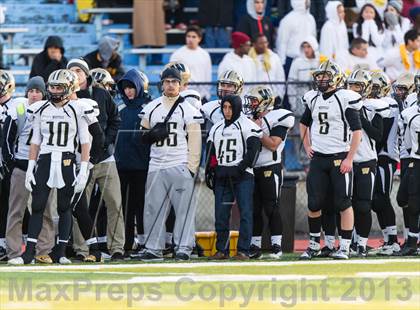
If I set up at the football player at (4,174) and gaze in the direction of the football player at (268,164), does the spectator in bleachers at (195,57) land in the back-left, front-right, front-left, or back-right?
front-left

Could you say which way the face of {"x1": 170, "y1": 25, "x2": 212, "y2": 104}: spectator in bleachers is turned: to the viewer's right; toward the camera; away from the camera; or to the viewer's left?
toward the camera

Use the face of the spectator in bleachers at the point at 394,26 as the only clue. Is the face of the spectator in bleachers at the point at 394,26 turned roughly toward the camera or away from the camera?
toward the camera

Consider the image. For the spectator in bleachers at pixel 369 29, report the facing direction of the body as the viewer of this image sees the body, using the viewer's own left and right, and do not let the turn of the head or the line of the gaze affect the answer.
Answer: facing the viewer

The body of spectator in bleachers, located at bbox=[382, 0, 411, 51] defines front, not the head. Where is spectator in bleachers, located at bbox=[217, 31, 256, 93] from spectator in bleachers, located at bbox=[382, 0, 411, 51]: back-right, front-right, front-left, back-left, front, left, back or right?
front

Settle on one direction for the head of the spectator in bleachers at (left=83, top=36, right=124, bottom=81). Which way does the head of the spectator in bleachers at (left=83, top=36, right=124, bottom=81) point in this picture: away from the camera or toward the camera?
toward the camera

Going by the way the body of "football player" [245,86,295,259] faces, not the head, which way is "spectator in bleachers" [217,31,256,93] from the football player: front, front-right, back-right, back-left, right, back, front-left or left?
back-right

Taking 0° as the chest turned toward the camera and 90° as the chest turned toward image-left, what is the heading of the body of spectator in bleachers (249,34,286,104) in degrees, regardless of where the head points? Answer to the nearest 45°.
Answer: approximately 0°

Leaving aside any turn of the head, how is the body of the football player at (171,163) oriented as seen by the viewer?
toward the camera

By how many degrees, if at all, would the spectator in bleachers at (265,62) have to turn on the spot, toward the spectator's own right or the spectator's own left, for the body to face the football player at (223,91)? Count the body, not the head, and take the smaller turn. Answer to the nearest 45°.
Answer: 0° — they already face them

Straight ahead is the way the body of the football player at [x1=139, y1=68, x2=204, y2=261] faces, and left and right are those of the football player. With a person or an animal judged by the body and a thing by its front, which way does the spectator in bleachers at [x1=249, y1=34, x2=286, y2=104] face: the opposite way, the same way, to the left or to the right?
the same way

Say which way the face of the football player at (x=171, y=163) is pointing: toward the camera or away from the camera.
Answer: toward the camera

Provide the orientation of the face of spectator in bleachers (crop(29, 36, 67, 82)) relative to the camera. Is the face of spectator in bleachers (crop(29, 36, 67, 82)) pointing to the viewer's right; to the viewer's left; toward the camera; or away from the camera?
toward the camera

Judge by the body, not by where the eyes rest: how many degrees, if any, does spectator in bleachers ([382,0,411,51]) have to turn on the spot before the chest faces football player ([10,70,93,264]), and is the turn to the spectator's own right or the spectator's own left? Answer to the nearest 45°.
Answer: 0° — they already face them
